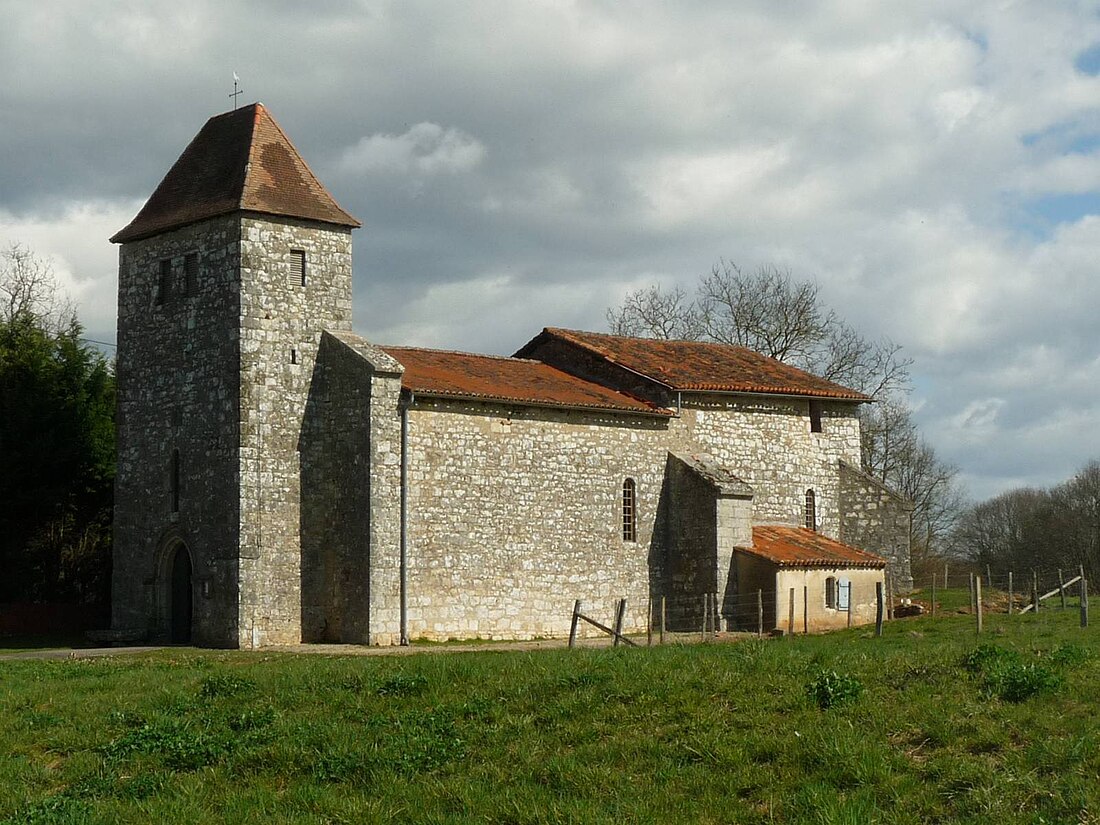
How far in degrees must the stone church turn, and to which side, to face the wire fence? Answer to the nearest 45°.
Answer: approximately 135° to its left

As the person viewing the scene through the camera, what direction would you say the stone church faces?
facing the viewer and to the left of the viewer

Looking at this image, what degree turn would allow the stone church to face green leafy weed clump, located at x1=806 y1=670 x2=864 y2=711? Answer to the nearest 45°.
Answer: approximately 45° to its left

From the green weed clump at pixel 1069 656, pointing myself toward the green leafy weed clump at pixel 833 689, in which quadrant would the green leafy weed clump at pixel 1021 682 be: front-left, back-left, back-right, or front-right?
front-left

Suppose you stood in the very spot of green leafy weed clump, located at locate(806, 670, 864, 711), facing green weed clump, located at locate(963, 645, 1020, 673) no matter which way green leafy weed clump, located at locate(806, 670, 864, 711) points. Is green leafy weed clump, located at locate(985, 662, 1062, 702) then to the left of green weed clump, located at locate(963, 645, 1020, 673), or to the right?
right

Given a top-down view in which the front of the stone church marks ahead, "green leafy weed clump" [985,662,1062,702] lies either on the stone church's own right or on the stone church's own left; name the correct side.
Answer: on the stone church's own left

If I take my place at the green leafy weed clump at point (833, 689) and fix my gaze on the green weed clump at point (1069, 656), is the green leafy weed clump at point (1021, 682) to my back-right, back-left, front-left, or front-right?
front-right
